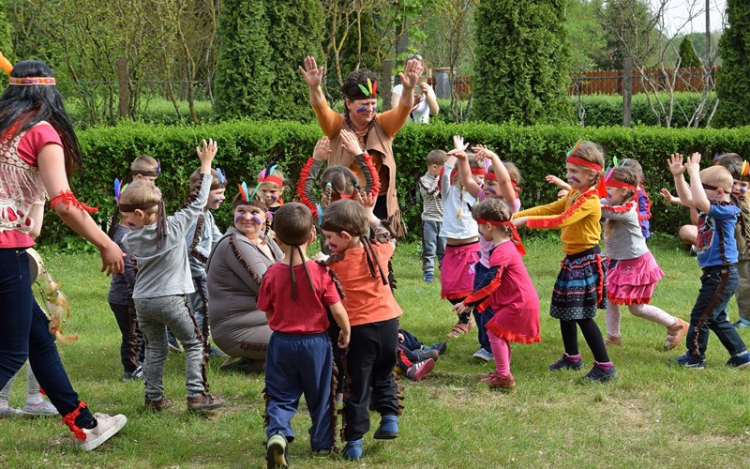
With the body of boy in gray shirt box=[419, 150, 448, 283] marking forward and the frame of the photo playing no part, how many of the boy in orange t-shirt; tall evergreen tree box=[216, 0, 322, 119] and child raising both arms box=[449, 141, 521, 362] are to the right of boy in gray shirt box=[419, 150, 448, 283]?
2

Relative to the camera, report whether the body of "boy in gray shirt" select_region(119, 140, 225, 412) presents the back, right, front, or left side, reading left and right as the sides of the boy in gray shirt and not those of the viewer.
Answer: back

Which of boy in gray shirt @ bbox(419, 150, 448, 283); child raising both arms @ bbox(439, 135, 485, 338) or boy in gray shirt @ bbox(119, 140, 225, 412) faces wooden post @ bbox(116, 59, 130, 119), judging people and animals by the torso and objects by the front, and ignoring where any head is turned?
boy in gray shirt @ bbox(119, 140, 225, 412)

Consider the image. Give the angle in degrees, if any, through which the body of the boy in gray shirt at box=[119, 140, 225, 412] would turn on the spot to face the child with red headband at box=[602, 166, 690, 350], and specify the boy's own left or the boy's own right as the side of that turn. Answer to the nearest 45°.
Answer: approximately 90° to the boy's own right

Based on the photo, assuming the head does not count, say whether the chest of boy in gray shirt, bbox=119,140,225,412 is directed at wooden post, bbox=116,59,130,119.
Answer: yes

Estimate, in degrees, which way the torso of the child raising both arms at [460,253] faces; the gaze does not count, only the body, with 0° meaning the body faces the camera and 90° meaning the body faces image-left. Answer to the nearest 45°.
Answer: approximately 315°

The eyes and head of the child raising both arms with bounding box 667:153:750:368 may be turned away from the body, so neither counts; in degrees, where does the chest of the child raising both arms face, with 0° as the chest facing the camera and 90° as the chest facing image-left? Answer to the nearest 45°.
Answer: approximately 90°

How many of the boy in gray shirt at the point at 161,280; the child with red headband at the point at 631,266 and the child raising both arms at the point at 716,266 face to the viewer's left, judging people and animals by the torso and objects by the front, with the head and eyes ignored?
2

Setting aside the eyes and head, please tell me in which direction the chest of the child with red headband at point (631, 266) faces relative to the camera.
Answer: to the viewer's left

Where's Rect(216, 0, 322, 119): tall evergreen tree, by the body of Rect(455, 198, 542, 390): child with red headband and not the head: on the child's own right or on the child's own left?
on the child's own right

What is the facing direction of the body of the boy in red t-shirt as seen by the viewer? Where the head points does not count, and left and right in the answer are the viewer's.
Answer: facing away from the viewer
